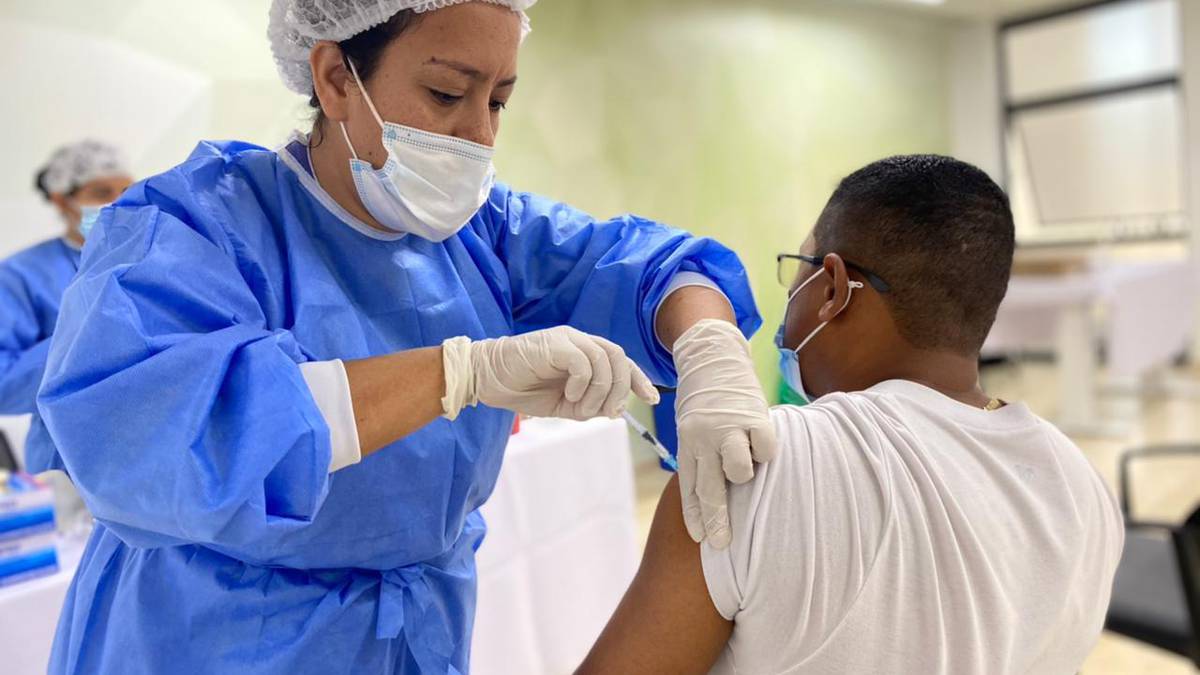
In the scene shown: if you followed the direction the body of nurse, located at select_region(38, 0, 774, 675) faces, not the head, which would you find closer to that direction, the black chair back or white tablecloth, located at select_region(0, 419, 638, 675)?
the black chair back

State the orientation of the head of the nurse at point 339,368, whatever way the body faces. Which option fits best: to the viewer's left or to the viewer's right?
to the viewer's right

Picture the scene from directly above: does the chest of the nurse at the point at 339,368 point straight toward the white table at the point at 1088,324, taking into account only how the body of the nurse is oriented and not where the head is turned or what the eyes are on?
no

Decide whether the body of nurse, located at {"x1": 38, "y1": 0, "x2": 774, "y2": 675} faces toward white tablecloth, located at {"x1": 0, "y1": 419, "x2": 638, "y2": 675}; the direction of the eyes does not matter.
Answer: no

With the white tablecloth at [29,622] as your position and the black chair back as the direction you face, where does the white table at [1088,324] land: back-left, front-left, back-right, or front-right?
front-left

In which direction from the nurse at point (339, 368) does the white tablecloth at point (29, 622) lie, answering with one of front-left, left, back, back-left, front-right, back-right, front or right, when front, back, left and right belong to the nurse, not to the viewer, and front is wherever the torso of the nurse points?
back

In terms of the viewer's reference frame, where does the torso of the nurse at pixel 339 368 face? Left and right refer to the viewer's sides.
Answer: facing the viewer and to the right of the viewer

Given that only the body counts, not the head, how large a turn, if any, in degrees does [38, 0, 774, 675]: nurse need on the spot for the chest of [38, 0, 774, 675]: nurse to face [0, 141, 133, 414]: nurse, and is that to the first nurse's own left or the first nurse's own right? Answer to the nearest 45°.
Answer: approximately 180°
